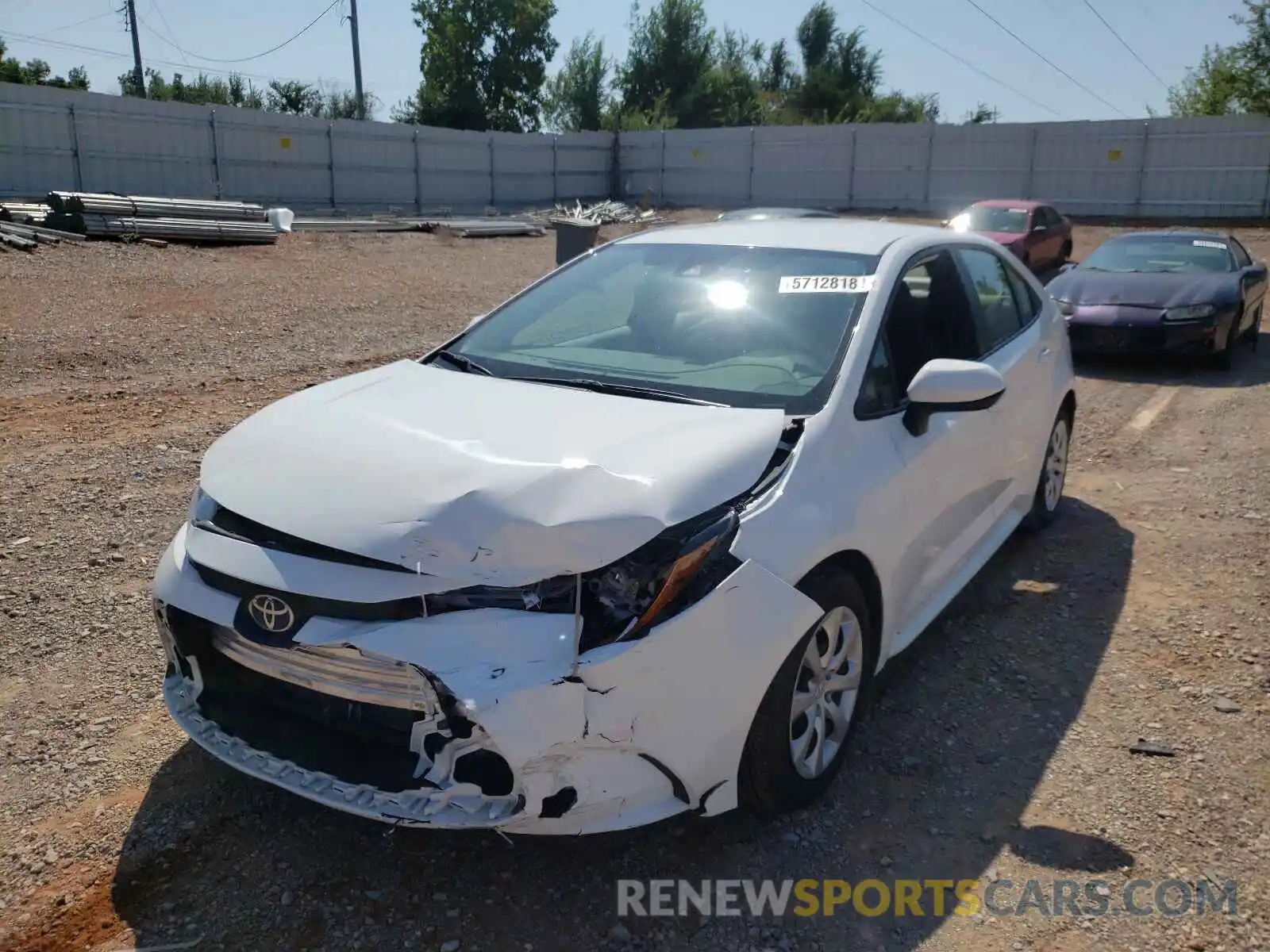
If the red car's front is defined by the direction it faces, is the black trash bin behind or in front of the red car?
in front

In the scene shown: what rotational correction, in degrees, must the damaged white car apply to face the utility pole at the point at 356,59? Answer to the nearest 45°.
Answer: approximately 135° to its right

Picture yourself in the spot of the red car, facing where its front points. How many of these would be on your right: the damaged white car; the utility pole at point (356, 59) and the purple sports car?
1

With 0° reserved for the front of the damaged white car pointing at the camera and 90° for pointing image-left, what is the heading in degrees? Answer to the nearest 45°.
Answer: approximately 45°

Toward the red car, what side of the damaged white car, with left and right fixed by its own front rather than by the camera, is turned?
back

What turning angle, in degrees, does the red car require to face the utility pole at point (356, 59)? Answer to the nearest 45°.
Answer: approximately 90° to its right

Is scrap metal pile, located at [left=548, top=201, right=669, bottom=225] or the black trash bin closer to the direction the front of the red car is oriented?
the black trash bin

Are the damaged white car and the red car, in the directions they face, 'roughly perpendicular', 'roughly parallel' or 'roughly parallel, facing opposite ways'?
roughly parallel

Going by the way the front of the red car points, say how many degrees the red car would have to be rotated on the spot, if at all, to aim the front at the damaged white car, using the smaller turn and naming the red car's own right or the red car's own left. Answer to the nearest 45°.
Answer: approximately 45° to the red car's own left

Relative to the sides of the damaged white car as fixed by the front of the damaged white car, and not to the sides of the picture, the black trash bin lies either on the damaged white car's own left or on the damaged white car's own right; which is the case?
on the damaged white car's own right

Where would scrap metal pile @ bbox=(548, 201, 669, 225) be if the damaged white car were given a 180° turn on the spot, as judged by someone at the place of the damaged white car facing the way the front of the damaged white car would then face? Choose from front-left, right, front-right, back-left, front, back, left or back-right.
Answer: front-left

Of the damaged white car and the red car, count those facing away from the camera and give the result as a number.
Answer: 0

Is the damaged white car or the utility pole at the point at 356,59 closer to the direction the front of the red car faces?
the damaged white car

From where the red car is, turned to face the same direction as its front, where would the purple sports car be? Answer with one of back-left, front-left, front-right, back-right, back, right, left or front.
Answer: front-left

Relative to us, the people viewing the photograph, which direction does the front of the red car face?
facing the viewer and to the left of the viewer

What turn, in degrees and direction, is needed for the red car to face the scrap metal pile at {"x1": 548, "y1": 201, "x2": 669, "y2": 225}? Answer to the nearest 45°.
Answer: approximately 90° to its right
